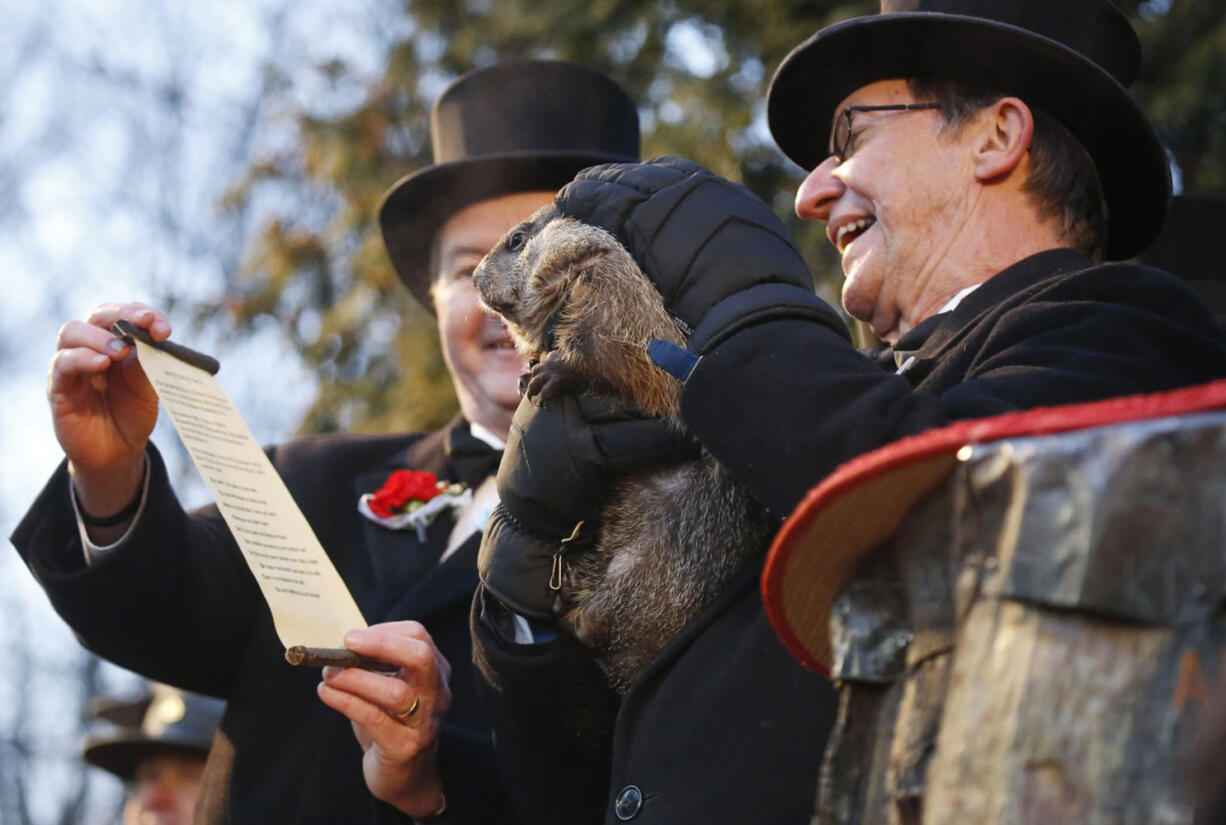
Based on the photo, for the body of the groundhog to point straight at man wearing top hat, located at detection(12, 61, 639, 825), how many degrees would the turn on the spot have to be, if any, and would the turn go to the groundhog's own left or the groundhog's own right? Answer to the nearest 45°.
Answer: approximately 45° to the groundhog's own right

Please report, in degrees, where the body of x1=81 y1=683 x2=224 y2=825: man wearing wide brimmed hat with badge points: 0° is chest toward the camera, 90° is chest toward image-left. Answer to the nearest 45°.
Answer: approximately 0°

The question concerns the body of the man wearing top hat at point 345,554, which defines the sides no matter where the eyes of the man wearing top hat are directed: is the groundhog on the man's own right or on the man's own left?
on the man's own left

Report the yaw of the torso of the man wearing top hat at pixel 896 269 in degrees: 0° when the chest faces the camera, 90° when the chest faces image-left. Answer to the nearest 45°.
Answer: approximately 90°

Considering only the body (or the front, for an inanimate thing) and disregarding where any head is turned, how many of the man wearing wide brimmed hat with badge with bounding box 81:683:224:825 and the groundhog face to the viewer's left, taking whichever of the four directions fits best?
1

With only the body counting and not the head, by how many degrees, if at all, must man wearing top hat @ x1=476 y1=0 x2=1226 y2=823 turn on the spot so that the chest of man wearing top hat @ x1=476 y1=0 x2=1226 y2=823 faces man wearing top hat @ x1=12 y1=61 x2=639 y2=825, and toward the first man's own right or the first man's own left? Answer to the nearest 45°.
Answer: approximately 45° to the first man's own right

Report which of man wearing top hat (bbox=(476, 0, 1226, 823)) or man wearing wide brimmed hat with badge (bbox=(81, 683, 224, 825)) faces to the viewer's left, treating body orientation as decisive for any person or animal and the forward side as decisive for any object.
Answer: man wearing top hat (bbox=(476, 0, 1226, 823))

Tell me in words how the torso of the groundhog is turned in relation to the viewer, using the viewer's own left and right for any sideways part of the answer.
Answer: facing to the left of the viewer

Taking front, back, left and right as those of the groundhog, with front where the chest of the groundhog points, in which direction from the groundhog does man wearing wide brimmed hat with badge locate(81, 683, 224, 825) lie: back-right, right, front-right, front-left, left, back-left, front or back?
front-right

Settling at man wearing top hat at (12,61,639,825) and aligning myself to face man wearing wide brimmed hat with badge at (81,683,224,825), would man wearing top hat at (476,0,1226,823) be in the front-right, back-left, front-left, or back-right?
back-right

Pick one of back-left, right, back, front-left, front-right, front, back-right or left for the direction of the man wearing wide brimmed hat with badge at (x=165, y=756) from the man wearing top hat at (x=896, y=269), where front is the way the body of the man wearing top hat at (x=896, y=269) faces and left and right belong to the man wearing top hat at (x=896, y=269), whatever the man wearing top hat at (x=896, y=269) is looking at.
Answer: front-right
